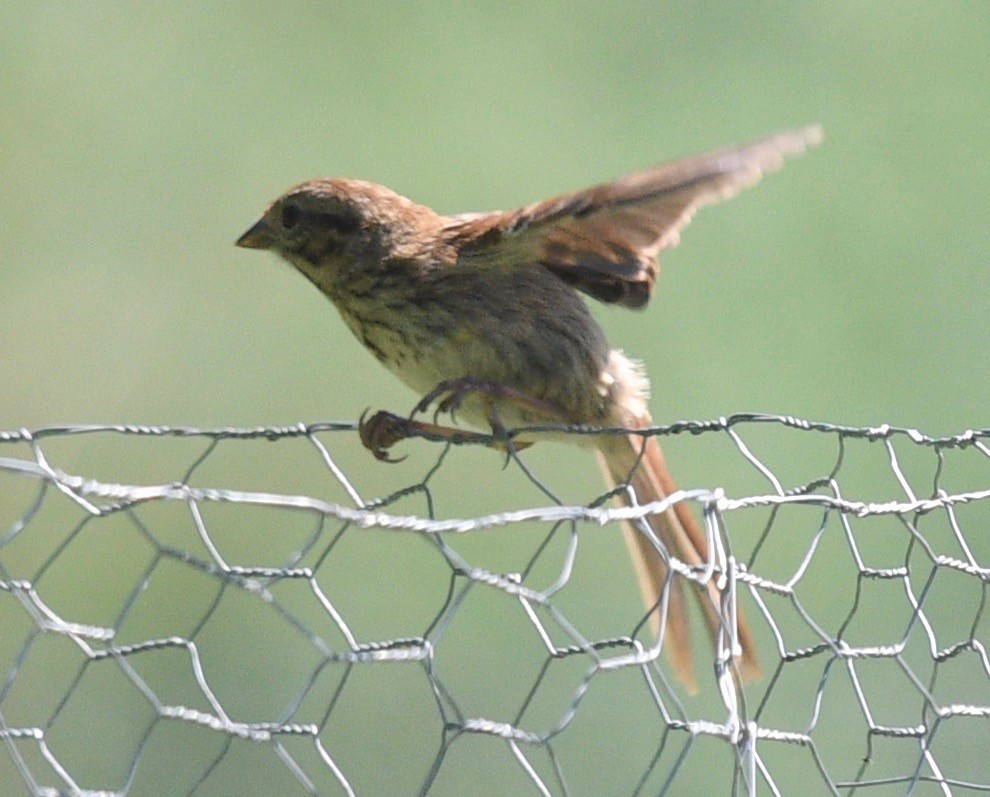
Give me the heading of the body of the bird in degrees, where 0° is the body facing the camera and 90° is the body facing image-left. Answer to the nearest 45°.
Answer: approximately 90°
